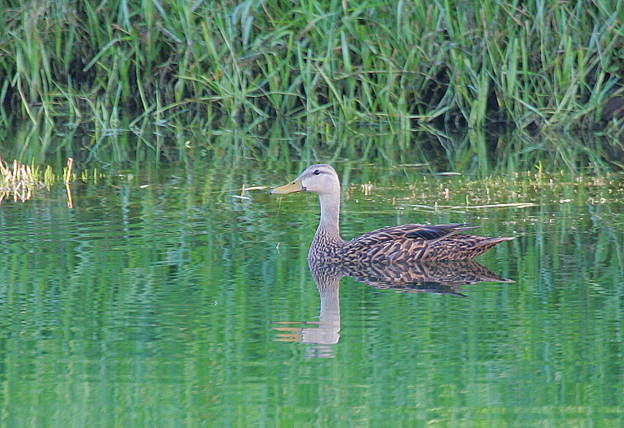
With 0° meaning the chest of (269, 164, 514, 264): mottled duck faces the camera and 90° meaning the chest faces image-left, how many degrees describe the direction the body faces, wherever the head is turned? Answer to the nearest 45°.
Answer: approximately 90°
